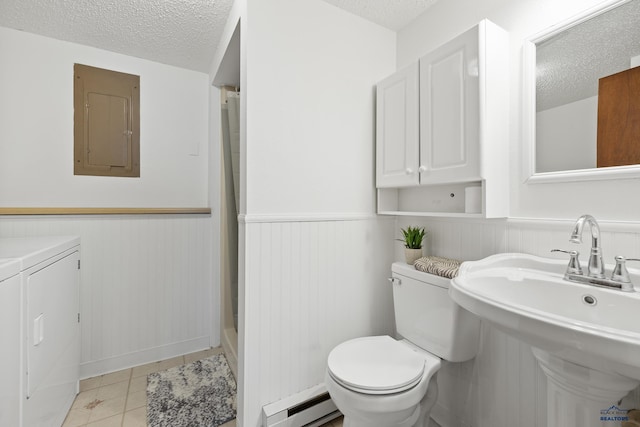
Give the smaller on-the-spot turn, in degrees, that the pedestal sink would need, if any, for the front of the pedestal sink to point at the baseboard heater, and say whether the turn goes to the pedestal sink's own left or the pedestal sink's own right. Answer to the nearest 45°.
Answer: approximately 45° to the pedestal sink's own right

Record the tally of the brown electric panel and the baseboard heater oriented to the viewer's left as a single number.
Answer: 0

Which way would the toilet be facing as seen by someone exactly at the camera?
facing the viewer and to the left of the viewer

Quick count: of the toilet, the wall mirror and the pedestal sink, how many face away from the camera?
0

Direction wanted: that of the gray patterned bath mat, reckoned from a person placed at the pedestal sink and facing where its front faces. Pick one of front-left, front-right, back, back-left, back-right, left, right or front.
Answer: front-right

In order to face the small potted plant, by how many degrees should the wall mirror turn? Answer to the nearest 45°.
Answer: approximately 45° to its right

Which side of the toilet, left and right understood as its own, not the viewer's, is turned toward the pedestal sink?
left

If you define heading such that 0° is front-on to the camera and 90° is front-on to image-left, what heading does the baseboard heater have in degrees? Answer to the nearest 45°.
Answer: approximately 315°

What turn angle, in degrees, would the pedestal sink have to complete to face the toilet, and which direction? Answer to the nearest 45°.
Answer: approximately 45° to its right

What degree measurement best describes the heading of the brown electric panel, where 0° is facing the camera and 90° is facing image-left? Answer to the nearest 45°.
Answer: approximately 315°
